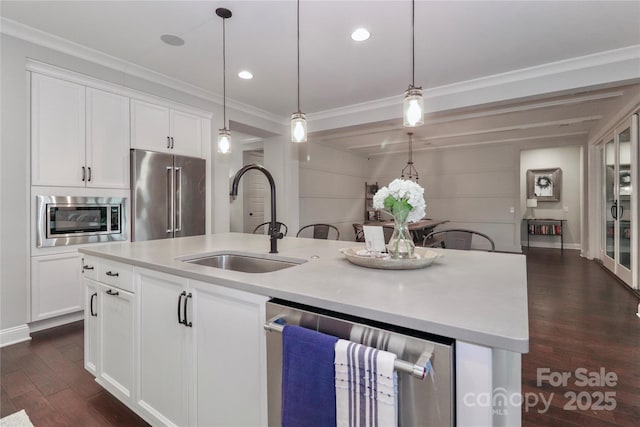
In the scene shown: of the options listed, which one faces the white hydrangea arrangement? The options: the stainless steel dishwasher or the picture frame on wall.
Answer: the picture frame on wall

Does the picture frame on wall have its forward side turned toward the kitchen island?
yes

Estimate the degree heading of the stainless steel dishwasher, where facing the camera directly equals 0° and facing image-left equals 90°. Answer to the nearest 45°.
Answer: approximately 45°

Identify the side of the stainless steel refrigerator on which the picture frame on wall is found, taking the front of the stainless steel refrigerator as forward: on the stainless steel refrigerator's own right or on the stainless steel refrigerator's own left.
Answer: on the stainless steel refrigerator's own left

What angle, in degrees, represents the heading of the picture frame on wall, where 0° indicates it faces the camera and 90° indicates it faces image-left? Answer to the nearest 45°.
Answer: approximately 0°

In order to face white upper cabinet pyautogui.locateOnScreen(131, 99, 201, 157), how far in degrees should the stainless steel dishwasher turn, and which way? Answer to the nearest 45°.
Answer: approximately 90° to its right

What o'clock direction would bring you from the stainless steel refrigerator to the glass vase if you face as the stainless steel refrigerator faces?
The glass vase is roughly at 1 o'clock from the stainless steel refrigerator.

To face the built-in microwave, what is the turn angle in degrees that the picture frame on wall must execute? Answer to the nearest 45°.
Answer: approximately 45° to its right

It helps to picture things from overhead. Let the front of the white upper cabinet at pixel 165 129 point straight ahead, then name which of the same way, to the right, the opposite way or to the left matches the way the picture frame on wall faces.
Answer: to the right

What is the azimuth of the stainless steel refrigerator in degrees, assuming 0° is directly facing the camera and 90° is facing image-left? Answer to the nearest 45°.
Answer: approximately 315°

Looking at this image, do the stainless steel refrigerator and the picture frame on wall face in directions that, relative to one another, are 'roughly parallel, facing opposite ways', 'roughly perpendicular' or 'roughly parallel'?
roughly perpendicular

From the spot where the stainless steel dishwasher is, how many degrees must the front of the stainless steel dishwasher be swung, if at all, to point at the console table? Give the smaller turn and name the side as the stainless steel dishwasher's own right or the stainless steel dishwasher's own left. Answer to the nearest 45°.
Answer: approximately 180°
